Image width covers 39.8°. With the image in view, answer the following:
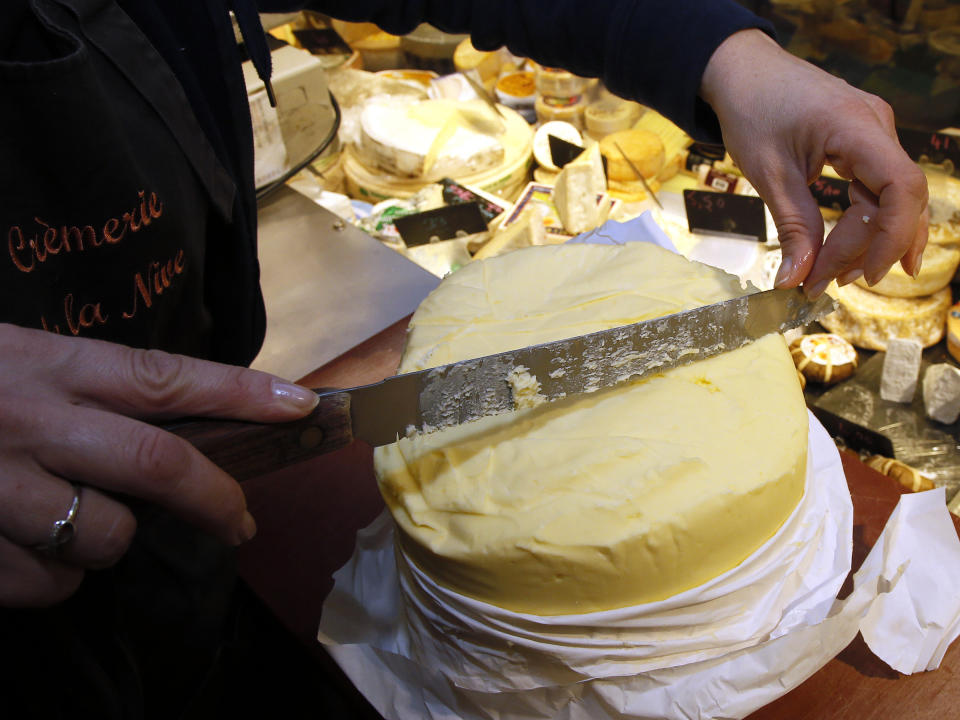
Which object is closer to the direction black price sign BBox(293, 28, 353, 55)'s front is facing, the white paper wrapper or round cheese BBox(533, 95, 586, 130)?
the white paper wrapper

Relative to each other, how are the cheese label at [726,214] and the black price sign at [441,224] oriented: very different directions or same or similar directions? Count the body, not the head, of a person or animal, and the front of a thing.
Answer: same or similar directions

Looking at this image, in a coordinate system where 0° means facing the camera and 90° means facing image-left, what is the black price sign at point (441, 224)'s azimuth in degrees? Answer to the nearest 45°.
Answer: approximately 0°

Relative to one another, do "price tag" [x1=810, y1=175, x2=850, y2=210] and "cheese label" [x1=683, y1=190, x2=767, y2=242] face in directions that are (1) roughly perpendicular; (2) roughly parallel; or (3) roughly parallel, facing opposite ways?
roughly parallel

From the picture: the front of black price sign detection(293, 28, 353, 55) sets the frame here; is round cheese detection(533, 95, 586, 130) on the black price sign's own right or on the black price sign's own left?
on the black price sign's own left

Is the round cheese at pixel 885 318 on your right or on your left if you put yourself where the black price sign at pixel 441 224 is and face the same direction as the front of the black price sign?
on your left

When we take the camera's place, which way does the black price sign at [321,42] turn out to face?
facing the viewer

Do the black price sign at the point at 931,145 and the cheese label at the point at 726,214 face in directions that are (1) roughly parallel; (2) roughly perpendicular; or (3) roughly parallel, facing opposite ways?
roughly parallel

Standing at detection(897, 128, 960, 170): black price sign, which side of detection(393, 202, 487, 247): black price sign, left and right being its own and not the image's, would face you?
left

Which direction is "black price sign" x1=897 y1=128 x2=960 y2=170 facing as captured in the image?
toward the camera

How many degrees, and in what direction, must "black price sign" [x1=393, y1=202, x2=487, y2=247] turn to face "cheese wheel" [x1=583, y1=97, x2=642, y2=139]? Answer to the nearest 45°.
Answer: approximately 135° to its left
